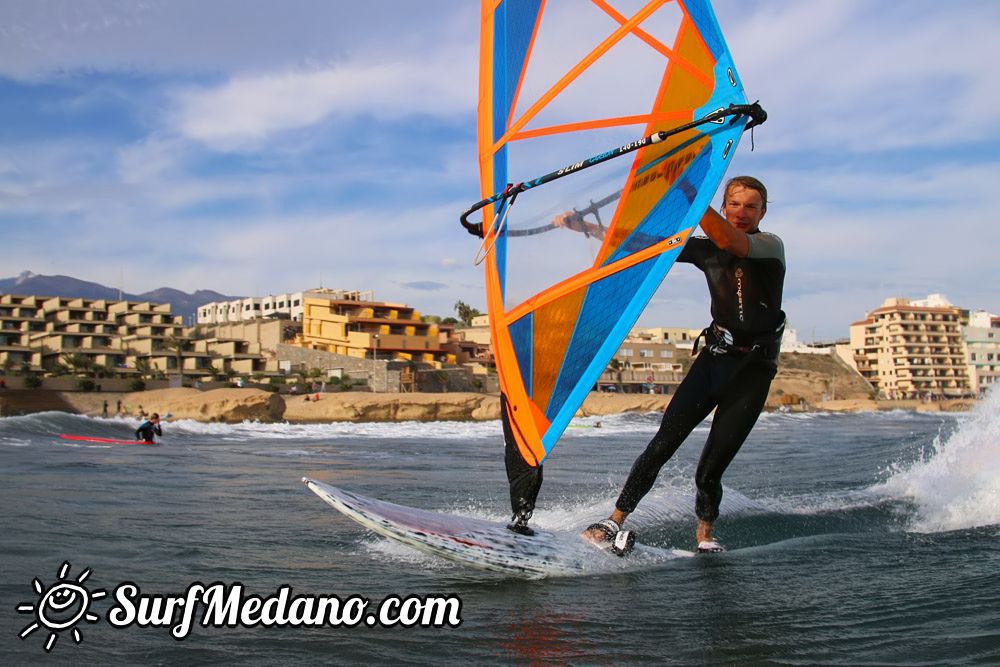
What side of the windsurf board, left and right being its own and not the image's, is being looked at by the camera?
left

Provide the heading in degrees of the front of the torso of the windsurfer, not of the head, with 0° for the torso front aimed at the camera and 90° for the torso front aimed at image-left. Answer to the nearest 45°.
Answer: approximately 45°
